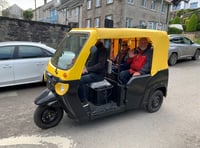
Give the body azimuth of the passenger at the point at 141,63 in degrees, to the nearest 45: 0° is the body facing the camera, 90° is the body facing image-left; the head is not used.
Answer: approximately 45°

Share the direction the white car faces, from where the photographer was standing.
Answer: facing to the left of the viewer

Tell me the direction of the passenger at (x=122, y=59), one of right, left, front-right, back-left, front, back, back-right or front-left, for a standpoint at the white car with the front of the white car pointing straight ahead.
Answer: back-left

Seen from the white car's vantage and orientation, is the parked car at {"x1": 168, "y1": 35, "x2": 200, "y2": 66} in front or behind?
behind

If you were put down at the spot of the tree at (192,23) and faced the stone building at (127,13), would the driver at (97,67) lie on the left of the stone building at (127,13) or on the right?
left

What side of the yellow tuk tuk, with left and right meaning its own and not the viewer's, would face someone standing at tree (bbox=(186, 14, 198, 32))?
back
